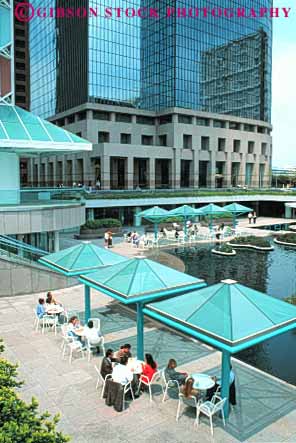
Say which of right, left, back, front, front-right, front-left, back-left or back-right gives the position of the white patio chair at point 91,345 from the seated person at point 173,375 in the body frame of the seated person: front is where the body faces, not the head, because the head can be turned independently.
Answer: back-left

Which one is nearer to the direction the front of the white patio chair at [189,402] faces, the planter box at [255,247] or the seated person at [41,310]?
the planter box

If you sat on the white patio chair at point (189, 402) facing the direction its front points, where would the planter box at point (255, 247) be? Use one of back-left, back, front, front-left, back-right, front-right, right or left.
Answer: front

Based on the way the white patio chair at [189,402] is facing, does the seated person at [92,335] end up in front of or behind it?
in front

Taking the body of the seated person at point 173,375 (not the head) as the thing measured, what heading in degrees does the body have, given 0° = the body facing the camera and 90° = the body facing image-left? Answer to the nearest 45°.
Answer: approximately 270°

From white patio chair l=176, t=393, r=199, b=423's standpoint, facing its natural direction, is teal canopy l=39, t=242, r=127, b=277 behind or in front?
in front

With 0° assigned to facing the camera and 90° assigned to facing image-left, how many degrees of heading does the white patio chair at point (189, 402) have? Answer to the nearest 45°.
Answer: approximately 180°

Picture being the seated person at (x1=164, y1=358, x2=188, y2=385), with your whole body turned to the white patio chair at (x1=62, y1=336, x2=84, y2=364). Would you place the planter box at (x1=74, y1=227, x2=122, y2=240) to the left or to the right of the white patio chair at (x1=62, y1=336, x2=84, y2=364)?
right

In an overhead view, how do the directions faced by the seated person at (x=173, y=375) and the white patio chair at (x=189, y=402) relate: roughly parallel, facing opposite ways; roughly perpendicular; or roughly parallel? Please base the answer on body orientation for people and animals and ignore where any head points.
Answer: roughly perpendicular

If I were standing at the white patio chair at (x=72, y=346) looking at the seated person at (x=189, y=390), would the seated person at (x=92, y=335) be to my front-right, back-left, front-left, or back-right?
front-left

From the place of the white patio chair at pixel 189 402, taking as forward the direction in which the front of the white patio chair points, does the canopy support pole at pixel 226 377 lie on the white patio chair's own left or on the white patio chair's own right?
on the white patio chair's own right

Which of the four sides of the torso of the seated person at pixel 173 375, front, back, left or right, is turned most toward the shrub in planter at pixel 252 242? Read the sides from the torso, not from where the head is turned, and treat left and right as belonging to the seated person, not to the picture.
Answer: left

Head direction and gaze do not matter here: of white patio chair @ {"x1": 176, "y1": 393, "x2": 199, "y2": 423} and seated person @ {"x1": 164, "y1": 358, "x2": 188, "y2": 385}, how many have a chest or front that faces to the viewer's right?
1

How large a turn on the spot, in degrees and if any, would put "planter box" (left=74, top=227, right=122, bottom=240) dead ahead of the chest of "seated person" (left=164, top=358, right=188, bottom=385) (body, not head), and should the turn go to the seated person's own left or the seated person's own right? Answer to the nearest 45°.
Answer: approximately 90° to the seated person's own left

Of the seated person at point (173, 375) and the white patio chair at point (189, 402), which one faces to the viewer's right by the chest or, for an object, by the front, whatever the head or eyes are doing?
the seated person
